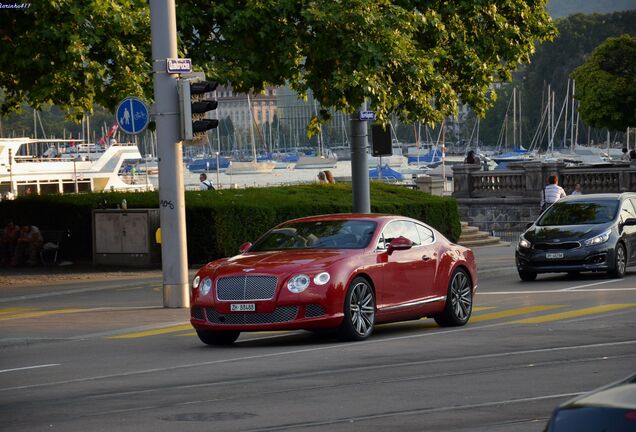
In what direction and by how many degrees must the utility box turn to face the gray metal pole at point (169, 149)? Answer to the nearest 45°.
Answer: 0° — it already faces it

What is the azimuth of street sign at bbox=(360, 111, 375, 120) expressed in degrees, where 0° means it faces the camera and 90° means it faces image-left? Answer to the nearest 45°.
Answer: approximately 0°

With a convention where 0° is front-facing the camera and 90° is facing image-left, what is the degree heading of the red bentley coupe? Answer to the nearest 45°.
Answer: approximately 45°

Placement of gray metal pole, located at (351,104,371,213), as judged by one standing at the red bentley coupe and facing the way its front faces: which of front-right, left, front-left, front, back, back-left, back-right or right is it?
back-right

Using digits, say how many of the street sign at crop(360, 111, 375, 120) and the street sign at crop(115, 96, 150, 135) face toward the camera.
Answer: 2
